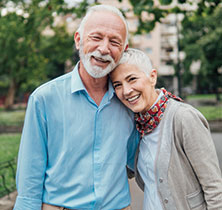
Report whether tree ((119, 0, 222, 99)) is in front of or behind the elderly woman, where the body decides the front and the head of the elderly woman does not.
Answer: behind

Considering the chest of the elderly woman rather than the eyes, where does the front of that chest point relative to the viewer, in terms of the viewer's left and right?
facing the viewer and to the left of the viewer
